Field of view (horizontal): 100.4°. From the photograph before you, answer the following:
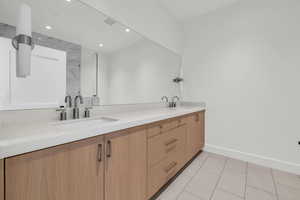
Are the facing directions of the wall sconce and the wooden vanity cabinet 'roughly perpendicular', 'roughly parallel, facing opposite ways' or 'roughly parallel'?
roughly parallel

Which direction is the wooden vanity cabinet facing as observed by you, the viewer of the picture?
facing the viewer and to the right of the viewer

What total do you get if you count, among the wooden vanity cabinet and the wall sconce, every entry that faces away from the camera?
0

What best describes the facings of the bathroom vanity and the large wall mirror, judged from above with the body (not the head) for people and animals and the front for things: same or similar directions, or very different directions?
same or similar directions
